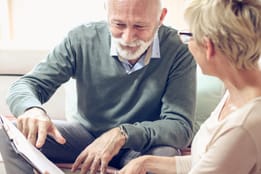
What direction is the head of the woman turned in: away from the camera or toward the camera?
away from the camera

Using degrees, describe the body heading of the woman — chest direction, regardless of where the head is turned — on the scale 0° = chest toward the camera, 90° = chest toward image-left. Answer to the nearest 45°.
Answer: approximately 90°

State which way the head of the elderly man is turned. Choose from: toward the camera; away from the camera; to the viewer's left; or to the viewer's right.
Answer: toward the camera

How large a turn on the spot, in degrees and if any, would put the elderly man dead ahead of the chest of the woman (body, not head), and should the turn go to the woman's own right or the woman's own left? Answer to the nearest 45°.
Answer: approximately 45° to the woman's own right
